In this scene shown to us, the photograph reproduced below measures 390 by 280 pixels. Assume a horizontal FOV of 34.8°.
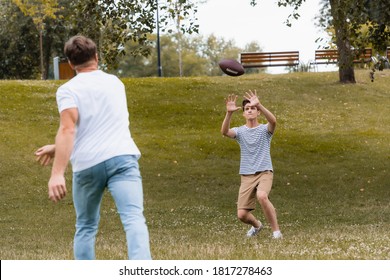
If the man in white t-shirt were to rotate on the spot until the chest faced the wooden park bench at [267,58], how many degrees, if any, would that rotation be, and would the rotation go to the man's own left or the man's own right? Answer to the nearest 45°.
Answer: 0° — they already face it

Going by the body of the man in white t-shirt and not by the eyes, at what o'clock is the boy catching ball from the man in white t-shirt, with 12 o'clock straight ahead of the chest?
The boy catching ball is roughly at 1 o'clock from the man in white t-shirt.

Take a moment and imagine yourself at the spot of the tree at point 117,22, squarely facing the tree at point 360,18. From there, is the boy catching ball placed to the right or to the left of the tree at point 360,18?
right

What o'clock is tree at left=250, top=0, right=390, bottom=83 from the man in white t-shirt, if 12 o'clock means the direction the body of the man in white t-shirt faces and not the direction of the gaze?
The tree is roughly at 1 o'clock from the man in white t-shirt.

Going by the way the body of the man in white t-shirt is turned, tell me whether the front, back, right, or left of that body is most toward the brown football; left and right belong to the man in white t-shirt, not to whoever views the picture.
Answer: front

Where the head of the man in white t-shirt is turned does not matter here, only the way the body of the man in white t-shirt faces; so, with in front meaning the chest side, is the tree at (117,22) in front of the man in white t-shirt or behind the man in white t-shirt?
in front

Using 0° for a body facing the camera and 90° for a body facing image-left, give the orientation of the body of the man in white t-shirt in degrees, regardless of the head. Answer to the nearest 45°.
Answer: approximately 180°
